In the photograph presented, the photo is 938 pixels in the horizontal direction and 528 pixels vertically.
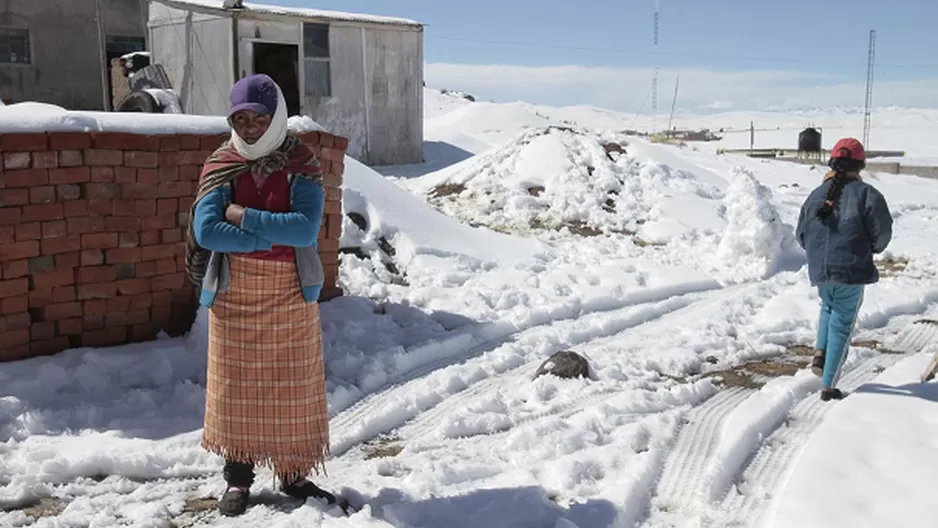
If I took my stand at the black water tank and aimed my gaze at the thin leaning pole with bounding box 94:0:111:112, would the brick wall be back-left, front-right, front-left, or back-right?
front-left

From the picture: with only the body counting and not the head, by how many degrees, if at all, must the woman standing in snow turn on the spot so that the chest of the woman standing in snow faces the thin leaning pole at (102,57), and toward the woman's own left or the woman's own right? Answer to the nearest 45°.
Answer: approximately 180°

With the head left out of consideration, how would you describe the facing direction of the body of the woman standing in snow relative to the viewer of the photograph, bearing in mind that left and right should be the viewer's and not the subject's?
facing the viewer

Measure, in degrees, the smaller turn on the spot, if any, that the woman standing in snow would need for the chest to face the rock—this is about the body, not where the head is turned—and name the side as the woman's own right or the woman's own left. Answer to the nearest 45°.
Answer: approximately 135° to the woman's own left

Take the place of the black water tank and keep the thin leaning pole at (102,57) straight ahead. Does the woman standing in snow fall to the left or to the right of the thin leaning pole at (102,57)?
left

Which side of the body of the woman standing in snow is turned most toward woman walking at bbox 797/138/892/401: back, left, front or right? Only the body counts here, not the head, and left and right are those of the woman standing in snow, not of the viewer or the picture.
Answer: left

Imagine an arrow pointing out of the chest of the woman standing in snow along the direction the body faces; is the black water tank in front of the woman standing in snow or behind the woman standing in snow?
behind

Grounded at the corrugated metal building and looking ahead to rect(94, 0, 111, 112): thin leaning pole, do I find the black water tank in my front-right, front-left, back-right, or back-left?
back-right

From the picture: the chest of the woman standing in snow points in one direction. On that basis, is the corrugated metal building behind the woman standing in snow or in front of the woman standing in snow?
behind
